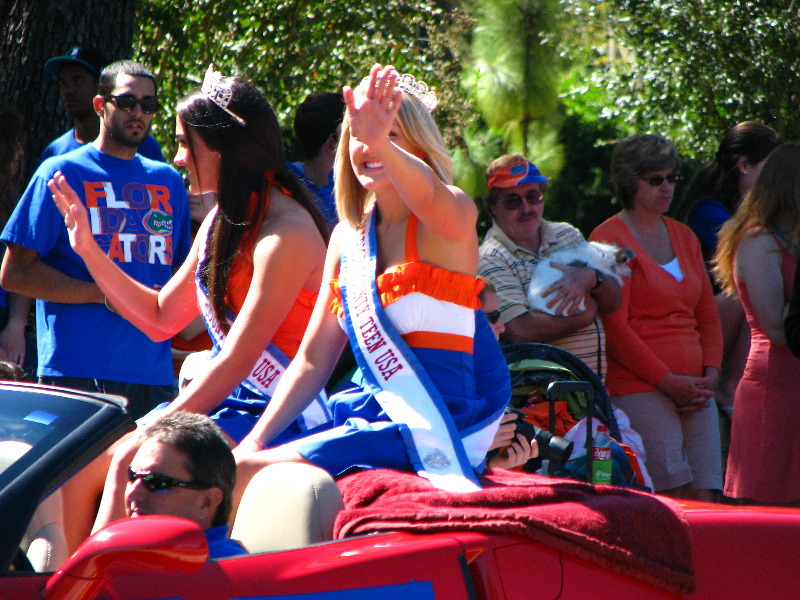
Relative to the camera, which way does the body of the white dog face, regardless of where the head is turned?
to the viewer's right

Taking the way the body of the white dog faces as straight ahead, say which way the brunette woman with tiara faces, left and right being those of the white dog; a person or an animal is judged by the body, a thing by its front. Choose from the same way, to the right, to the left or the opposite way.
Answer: the opposite way

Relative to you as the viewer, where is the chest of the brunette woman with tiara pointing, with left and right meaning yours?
facing to the left of the viewer

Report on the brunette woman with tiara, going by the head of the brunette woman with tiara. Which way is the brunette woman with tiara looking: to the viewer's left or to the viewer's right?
to the viewer's left

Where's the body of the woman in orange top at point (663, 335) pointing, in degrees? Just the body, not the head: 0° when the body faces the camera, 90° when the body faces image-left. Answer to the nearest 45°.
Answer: approximately 315°

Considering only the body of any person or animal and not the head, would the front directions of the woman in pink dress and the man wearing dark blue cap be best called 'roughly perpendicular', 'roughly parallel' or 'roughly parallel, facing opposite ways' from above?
roughly perpendicular

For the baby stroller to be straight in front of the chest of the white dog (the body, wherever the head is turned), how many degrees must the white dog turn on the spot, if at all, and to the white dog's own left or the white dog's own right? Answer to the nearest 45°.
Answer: approximately 90° to the white dog's own right

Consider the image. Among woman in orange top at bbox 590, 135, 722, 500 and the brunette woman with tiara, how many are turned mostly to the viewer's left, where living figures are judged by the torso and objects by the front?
1

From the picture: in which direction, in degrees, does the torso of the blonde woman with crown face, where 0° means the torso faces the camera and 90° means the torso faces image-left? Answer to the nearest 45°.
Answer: approximately 45°

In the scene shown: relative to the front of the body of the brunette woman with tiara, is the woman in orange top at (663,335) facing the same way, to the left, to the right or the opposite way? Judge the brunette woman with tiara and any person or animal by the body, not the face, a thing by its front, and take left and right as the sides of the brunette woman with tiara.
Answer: to the left

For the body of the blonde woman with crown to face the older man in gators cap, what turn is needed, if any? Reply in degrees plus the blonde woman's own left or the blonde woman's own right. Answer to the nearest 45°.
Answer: approximately 135° to the blonde woman's own right

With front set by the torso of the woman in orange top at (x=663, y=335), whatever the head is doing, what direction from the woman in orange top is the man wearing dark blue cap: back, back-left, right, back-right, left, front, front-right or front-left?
back-right
